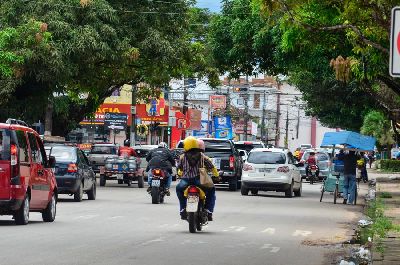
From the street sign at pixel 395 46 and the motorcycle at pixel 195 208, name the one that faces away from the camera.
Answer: the motorcycle

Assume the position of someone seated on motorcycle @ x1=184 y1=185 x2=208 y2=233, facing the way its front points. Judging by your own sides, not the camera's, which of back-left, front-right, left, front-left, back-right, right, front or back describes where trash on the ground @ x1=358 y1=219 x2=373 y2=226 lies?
front-right

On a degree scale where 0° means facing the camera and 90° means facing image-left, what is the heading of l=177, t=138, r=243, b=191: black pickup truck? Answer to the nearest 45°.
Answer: approximately 180°

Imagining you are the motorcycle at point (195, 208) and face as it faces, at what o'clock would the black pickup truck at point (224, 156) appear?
The black pickup truck is roughly at 12 o'clock from the motorcycle.

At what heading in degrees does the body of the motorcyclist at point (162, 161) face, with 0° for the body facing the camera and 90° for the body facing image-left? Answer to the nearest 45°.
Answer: approximately 180°

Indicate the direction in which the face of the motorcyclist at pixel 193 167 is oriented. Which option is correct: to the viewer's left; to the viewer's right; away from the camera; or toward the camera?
away from the camera

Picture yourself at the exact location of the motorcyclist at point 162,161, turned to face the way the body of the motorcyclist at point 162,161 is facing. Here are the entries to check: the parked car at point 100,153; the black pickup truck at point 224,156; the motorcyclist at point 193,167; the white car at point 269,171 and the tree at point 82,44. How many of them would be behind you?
1

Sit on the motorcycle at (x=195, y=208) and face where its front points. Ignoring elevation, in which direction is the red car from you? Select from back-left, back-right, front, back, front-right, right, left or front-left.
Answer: left

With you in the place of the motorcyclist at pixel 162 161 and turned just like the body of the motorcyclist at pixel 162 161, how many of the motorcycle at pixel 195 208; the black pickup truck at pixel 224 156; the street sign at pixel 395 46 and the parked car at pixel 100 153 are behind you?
2

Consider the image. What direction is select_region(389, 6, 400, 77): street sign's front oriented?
toward the camera

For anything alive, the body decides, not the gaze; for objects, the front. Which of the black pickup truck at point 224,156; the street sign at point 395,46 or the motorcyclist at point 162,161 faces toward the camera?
the street sign

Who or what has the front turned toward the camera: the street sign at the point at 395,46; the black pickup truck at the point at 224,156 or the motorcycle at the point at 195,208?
the street sign

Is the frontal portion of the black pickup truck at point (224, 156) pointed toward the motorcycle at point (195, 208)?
no
